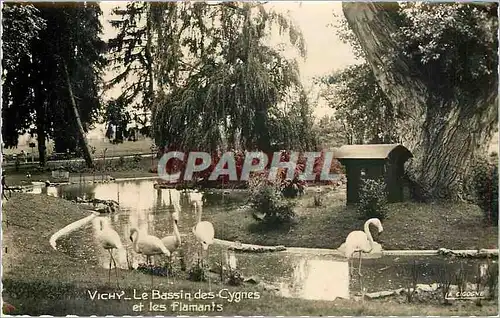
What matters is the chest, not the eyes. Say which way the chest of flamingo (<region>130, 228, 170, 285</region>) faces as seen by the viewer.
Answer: to the viewer's left

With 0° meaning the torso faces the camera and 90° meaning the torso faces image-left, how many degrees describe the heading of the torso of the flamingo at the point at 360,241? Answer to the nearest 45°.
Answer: approximately 270°

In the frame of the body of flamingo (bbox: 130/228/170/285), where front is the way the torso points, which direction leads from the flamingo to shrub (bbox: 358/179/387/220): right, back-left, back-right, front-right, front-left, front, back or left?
back

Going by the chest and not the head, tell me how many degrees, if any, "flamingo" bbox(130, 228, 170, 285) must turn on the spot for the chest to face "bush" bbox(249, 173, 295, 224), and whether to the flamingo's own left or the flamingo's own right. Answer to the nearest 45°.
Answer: approximately 180°

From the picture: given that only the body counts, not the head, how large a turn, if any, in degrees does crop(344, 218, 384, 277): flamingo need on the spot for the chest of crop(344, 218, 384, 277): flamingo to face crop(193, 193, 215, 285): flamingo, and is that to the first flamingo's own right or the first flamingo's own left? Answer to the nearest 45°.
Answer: approximately 180°

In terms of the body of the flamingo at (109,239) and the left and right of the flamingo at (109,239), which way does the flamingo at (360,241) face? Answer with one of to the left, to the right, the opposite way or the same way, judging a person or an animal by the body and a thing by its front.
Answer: the opposite way

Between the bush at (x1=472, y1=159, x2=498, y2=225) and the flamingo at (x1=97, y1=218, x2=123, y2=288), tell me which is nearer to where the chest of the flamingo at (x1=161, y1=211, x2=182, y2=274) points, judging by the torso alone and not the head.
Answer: the bush

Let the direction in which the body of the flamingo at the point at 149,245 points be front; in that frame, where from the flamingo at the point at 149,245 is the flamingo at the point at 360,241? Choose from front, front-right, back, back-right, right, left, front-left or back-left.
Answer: back
